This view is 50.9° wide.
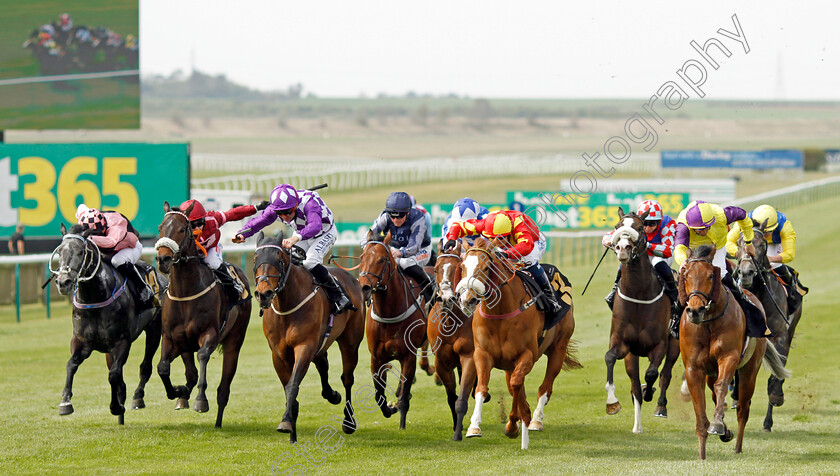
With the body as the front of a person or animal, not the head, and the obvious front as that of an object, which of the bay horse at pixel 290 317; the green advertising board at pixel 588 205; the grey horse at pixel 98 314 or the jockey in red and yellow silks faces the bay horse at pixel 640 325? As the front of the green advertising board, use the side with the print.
the green advertising board

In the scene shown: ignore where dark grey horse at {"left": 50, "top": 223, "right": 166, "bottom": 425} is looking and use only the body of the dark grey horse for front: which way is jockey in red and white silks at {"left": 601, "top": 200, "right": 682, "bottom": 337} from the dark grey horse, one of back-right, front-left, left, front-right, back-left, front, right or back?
back-left

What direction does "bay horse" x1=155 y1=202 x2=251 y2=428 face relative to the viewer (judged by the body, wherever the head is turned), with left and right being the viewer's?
facing the viewer and to the left of the viewer

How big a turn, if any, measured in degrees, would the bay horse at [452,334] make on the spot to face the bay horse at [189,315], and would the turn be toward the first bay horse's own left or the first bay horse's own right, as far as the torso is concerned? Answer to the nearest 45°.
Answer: approximately 90° to the first bay horse's own right

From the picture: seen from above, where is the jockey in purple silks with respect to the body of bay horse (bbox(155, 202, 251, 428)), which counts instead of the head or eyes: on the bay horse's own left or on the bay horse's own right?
on the bay horse's own left

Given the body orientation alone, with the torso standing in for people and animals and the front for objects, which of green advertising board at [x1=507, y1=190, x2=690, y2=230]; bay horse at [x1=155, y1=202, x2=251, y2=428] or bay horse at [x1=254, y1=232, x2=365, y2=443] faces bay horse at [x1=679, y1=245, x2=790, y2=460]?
the green advertising board

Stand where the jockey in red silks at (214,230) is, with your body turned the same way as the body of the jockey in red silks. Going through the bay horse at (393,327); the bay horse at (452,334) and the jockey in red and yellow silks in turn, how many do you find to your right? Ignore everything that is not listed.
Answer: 0

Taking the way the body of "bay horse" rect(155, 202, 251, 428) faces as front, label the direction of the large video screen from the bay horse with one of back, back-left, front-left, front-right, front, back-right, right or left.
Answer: back-right

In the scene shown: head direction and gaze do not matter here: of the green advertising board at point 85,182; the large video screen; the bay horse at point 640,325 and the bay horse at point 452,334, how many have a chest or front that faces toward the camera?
4

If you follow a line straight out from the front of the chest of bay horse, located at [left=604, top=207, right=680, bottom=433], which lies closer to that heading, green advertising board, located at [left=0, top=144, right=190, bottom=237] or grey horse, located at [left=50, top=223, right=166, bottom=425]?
the grey horse

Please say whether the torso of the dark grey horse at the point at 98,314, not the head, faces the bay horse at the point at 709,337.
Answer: no

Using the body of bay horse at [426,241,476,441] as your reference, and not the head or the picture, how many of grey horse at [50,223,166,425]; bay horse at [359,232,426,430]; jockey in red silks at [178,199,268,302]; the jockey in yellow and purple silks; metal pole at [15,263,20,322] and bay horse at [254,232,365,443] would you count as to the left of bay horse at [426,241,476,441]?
1

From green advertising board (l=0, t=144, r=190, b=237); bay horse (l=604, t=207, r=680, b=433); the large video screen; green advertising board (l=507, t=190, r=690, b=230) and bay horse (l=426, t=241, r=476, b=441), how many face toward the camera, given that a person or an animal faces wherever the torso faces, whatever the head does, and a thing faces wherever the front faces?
5

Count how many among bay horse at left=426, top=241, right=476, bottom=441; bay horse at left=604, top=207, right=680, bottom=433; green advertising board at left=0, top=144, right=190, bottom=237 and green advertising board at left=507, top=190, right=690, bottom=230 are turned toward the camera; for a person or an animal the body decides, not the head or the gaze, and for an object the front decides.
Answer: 4

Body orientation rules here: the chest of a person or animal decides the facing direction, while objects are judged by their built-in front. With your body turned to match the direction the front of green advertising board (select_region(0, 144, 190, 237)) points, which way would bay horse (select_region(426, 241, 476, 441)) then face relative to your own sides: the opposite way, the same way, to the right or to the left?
the same way

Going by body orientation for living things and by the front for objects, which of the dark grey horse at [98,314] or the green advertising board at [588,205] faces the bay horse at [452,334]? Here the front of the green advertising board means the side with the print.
the green advertising board

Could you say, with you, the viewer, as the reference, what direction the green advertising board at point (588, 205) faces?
facing the viewer

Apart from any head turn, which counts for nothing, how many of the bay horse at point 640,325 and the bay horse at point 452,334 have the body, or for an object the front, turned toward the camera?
2

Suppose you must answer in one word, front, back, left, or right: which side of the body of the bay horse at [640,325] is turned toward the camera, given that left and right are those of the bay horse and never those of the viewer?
front

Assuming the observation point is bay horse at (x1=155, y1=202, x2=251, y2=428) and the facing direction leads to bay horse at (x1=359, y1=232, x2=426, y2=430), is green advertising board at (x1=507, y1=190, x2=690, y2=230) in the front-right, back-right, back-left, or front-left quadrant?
front-left

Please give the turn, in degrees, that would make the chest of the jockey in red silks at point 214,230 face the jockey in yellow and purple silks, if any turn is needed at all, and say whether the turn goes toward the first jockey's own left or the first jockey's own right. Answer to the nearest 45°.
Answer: approximately 90° to the first jockey's own left

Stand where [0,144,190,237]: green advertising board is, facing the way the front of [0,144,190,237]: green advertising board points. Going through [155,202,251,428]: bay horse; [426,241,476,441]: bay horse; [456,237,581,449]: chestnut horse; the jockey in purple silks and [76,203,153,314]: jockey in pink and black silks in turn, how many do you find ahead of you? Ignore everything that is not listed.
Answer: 5
